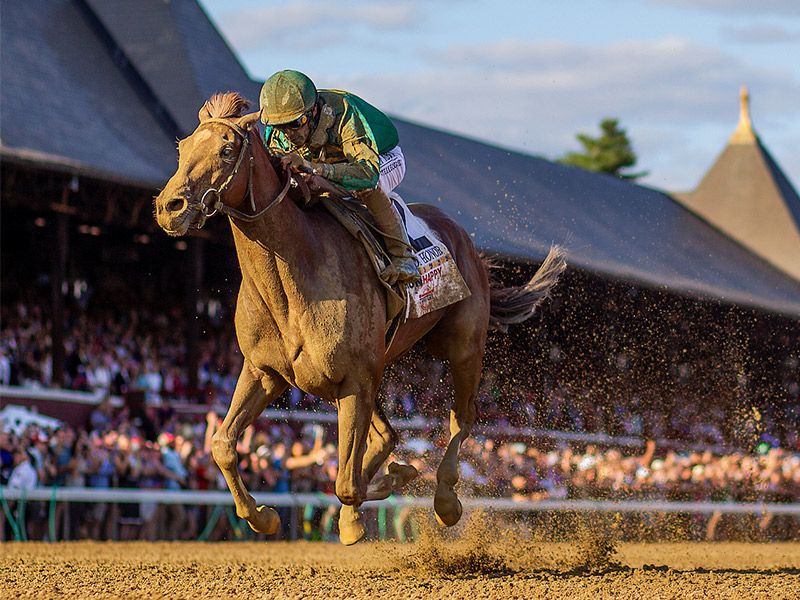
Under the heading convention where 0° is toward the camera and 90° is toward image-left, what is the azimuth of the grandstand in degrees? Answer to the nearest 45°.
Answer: approximately 315°

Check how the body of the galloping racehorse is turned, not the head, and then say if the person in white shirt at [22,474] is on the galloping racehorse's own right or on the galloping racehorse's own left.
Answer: on the galloping racehorse's own right

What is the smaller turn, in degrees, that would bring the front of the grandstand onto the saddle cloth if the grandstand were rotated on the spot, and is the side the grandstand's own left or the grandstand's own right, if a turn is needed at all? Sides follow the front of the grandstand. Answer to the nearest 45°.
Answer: approximately 45° to the grandstand's own right

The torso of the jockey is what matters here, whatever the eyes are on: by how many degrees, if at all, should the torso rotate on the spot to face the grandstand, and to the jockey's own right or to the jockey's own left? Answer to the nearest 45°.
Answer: approximately 135° to the jockey's own right

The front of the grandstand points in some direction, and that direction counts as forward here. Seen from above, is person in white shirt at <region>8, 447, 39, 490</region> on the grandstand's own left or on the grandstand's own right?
on the grandstand's own right

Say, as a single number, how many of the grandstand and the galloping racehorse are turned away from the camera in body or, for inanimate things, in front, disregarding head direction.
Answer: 0

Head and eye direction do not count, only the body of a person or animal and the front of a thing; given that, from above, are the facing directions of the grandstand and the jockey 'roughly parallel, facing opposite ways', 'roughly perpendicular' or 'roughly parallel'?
roughly perpendicular

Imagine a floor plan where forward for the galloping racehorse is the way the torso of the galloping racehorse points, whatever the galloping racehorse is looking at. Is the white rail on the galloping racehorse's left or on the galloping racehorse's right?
on the galloping racehorse's right

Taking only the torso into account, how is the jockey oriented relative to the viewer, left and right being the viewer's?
facing the viewer and to the left of the viewer

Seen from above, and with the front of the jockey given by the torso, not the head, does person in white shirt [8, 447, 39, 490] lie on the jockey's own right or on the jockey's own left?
on the jockey's own right

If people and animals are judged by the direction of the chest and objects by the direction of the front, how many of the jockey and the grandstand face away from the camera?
0

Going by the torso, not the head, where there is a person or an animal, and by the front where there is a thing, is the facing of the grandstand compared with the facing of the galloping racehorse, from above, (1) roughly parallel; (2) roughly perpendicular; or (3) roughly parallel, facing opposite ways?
roughly perpendicular

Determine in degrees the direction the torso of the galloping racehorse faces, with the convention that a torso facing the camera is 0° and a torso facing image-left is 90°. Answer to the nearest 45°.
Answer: approximately 45°
